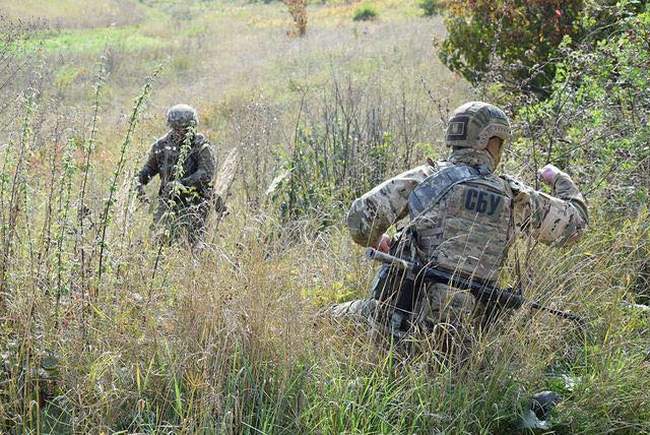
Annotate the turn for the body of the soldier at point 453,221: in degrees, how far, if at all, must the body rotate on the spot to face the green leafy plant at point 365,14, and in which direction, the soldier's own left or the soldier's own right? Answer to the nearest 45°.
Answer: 0° — they already face it

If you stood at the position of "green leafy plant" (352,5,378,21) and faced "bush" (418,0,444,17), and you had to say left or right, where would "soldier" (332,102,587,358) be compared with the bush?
right

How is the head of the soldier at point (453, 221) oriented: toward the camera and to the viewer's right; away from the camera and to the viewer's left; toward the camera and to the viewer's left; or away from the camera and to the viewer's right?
away from the camera and to the viewer's right

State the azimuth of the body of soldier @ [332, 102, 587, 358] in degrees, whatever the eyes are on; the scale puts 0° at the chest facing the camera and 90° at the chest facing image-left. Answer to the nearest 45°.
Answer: approximately 180°

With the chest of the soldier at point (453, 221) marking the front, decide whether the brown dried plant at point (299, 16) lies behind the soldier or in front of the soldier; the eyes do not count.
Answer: in front

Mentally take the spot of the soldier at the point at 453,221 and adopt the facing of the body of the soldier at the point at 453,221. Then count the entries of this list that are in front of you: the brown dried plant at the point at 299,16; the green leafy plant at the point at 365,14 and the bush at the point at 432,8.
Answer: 3

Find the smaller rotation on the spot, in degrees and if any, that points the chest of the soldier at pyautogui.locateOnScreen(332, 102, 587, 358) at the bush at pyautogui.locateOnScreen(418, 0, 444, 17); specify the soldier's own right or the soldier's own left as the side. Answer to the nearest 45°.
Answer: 0° — they already face it
